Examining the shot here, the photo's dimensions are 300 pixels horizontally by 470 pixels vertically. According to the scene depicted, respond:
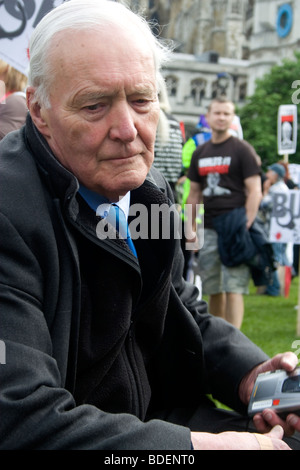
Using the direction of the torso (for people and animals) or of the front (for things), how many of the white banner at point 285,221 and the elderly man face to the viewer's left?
0

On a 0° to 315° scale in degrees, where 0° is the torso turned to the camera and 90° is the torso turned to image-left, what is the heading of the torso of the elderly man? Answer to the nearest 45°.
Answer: approximately 315°

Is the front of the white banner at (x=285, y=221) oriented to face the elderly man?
yes

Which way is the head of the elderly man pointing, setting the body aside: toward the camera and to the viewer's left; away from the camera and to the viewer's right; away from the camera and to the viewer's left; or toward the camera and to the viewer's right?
toward the camera and to the viewer's right

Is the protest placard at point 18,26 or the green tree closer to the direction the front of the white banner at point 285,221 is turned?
the protest placard

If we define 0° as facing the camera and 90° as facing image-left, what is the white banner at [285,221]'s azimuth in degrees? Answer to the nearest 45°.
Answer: approximately 0°

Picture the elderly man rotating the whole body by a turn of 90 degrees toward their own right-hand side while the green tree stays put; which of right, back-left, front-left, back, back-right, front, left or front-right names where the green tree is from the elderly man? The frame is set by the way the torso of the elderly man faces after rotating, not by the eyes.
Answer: back-right

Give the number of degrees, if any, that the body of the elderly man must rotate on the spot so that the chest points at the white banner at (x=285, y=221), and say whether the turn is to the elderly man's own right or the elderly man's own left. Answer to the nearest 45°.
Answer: approximately 135° to the elderly man's own left

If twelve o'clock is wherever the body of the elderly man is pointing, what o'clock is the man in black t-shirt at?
The man in black t-shirt is roughly at 8 o'clock from the elderly man.

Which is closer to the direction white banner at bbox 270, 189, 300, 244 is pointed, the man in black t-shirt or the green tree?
the man in black t-shirt

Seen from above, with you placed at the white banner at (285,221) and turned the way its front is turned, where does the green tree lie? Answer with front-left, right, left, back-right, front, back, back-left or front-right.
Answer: back

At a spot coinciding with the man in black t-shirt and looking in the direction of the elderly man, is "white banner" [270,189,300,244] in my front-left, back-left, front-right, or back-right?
back-left
